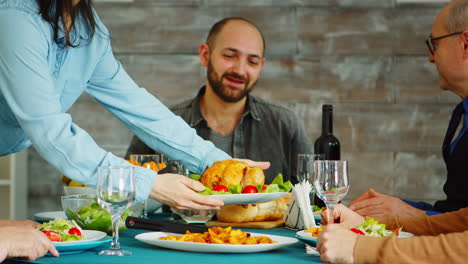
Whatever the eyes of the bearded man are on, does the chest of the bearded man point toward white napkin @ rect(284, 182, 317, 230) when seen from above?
yes

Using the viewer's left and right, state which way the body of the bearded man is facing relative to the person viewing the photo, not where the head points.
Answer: facing the viewer

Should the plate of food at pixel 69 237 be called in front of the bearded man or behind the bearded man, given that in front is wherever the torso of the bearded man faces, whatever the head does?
in front

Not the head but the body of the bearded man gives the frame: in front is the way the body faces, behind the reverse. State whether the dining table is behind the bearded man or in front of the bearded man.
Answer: in front

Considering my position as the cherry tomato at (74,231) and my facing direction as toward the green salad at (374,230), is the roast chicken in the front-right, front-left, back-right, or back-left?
front-left

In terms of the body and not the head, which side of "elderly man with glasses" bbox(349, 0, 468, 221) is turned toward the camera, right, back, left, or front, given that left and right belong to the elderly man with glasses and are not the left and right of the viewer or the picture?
left

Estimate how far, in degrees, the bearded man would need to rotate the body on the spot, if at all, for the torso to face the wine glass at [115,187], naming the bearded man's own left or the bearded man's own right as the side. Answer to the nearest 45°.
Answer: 0° — they already face it

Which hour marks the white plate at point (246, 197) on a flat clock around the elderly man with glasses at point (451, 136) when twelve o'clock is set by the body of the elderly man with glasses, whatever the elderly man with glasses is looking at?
The white plate is roughly at 12 o'clock from the elderly man with glasses.

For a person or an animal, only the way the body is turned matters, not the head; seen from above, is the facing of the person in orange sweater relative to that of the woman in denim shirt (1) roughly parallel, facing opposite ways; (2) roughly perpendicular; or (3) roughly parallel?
roughly parallel, facing opposite ways

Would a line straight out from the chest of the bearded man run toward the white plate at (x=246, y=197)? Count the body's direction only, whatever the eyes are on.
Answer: yes

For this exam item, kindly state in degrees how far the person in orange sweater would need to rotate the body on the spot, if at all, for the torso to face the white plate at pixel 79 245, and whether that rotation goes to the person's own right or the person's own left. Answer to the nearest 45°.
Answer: approximately 45° to the person's own left

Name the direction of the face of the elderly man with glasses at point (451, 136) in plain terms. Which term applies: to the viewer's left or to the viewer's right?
to the viewer's left
